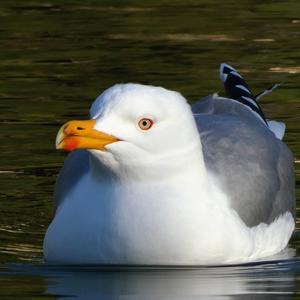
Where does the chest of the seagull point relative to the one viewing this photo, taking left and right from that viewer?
facing the viewer and to the left of the viewer
